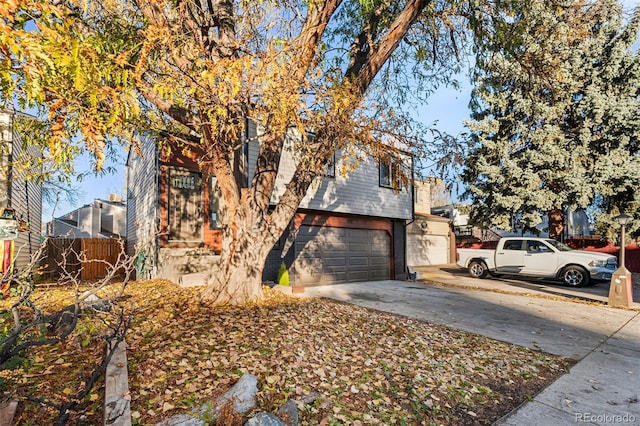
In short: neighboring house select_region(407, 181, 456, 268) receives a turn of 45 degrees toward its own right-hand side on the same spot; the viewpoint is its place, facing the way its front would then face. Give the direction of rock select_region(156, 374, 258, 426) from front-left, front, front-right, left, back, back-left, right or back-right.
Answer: front

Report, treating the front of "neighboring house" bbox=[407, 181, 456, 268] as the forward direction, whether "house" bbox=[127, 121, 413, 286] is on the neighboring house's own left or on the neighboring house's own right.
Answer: on the neighboring house's own right

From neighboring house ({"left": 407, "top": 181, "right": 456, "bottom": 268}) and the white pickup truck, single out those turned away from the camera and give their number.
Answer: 0

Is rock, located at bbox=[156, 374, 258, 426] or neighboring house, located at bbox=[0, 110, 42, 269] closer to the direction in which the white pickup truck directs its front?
the rock

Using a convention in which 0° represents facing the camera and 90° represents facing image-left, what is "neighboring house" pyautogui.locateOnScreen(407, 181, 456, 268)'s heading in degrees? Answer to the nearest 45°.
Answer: approximately 315°

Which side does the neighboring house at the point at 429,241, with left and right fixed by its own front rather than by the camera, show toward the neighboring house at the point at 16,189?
right

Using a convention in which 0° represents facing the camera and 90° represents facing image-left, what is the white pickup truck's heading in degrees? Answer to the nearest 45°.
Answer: approximately 315°

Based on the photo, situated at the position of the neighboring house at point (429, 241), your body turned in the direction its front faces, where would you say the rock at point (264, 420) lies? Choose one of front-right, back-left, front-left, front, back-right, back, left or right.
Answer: front-right

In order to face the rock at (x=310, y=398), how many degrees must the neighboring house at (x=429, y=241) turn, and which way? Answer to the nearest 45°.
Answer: approximately 45° to its right

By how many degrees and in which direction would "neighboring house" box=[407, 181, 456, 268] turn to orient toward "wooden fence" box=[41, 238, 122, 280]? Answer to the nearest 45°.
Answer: approximately 90° to its right

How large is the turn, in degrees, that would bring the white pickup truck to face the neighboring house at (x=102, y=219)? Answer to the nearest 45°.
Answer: approximately 135° to its right
